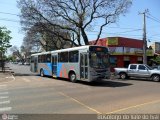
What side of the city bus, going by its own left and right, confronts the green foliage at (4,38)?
back

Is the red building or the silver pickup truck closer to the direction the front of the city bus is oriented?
the silver pickup truck

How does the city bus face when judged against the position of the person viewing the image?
facing the viewer and to the right of the viewer

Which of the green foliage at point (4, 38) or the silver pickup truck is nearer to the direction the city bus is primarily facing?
the silver pickup truck

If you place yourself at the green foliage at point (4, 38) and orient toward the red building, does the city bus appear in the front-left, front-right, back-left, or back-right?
front-right

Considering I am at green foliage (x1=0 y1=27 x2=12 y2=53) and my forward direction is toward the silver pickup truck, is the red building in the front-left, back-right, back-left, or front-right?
front-left

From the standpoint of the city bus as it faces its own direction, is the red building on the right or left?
on its left

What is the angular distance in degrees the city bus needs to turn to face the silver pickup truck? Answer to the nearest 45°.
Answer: approximately 90° to its left
